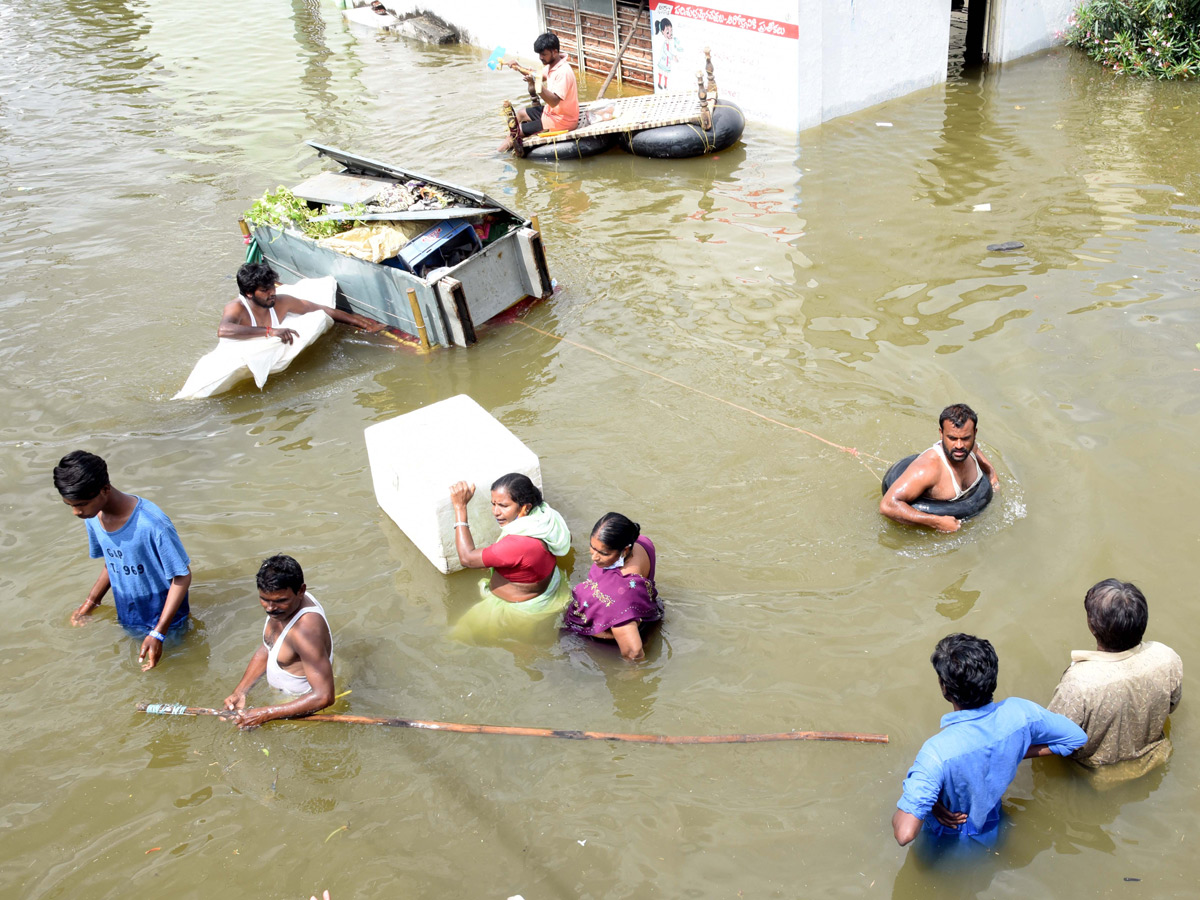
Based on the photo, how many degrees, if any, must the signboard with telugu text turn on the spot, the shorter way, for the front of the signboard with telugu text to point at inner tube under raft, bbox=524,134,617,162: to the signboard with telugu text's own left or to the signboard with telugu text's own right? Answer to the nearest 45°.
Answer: approximately 45° to the signboard with telugu text's own right

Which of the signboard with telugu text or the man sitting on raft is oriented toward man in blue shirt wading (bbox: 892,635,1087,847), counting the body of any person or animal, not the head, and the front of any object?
the signboard with telugu text

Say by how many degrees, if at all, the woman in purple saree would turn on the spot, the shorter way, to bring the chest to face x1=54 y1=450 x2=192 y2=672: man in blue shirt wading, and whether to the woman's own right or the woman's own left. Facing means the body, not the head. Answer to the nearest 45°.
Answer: approximately 45° to the woman's own right

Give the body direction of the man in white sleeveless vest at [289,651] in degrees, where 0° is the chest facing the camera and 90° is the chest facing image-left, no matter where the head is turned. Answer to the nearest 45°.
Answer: approximately 45°

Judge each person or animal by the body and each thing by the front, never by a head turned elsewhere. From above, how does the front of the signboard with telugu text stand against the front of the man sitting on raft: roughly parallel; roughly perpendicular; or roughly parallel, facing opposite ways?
roughly perpendicular

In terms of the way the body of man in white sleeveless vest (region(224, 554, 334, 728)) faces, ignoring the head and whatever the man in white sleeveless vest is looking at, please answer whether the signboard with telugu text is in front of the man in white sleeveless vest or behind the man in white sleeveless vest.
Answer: behind

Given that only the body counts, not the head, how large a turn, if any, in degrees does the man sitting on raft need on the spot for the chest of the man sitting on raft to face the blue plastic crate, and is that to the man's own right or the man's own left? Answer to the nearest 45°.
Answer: approximately 90° to the man's own left

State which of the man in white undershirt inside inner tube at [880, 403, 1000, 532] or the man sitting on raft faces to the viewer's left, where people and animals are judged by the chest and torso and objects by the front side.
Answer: the man sitting on raft

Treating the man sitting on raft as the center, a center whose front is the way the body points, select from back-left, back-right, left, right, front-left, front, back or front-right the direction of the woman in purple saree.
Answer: left

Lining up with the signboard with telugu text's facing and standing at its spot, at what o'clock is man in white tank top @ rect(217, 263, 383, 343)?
The man in white tank top is roughly at 1 o'clock from the signboard with telugu text.

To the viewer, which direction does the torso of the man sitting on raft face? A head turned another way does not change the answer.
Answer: to the viewer's left

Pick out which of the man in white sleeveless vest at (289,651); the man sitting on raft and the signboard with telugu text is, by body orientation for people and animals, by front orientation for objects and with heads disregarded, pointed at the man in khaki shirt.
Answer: the signboard with telugu text

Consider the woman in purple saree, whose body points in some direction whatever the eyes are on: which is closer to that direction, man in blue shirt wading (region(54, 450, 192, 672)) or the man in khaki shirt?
the man in blue shirt wading

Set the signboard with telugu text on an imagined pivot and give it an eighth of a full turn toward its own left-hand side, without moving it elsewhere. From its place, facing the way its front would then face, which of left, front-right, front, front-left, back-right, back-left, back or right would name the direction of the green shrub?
front-left

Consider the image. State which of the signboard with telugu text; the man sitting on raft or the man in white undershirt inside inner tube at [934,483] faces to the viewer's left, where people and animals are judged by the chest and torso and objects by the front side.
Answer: the man sitting on raft
